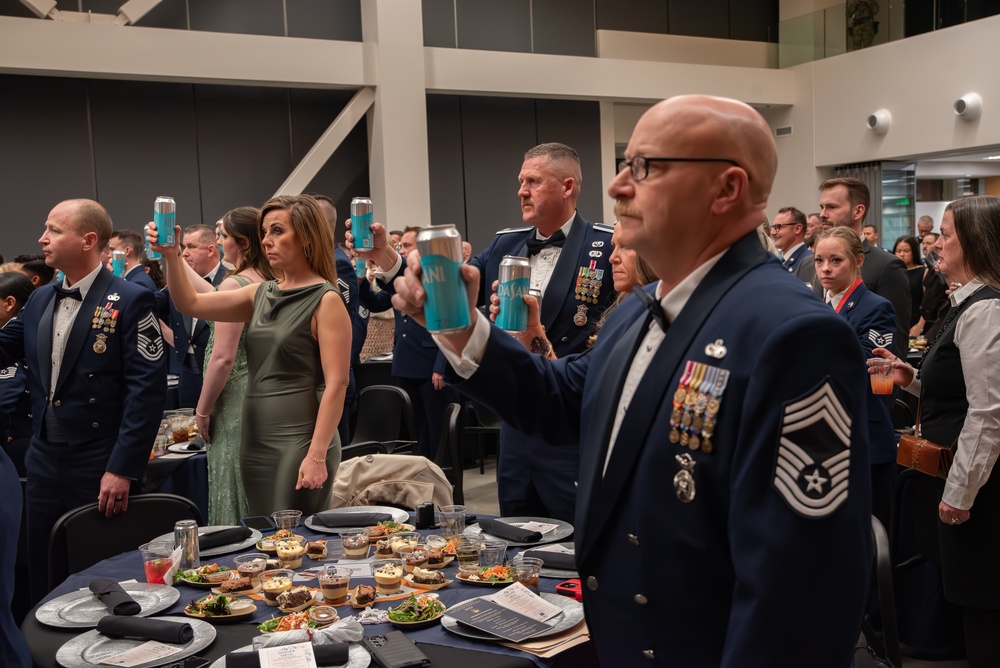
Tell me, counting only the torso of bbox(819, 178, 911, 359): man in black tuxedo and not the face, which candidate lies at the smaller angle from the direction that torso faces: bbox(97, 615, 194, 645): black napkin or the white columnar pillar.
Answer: the black napkin

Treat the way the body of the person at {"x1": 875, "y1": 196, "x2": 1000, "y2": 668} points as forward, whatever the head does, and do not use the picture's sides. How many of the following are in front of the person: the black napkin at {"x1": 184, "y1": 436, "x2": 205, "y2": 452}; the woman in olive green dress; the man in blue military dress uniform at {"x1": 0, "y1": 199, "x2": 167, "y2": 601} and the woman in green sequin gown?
4

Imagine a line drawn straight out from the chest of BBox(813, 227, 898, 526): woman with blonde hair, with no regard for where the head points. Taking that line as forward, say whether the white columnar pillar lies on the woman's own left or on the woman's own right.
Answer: on the woman's own right

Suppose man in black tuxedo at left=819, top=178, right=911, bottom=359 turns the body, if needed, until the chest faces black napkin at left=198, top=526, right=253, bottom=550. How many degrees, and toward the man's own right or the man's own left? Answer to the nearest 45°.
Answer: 0° — they already face it

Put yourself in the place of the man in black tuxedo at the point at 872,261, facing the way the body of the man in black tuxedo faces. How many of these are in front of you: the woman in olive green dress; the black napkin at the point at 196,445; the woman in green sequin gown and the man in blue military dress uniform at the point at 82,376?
4

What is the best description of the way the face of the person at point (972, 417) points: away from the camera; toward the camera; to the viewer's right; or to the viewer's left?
to the viewer's left

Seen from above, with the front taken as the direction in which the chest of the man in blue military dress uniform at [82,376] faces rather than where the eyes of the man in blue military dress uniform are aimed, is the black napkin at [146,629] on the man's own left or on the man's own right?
on the man's own left

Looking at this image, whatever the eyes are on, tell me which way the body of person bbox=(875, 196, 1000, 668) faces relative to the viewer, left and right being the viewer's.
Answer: facing to the left of the viewer

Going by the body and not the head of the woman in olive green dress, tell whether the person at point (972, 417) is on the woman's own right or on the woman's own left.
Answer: on the woman's own left
